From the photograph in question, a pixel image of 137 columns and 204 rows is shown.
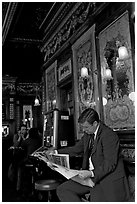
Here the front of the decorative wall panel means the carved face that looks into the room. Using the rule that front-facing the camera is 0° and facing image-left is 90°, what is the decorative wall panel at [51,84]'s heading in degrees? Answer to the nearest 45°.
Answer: approximately 45°

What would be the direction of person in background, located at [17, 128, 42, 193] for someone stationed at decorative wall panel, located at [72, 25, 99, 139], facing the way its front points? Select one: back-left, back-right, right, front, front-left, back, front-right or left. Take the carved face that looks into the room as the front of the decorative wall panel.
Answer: right

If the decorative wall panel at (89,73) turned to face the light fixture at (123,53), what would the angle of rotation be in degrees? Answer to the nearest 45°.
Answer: approximately 45° to its left

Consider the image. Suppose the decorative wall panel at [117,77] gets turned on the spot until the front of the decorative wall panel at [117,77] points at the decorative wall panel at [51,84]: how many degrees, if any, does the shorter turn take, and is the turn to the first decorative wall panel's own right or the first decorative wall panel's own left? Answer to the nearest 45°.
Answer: approximately 90° to the first decorative wall panel's own right

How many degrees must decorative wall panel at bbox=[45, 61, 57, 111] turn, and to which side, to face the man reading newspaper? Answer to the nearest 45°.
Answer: approximately 45° to its left

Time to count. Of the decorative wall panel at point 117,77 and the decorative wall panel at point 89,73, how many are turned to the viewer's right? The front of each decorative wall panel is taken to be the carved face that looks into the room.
0

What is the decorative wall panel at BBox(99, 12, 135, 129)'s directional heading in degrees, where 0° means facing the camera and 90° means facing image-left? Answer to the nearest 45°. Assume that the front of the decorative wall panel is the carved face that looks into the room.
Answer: approximately 45°

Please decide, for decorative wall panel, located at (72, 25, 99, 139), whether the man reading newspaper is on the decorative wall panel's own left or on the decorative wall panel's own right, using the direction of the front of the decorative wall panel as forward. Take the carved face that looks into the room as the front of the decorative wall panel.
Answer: on the decorative wall panel's own left

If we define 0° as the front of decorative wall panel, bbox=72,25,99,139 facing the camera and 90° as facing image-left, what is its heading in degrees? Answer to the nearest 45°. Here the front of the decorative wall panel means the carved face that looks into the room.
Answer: approximately 45°

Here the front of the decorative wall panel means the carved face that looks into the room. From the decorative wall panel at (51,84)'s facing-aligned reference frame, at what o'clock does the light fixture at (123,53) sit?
The light fixture is roughly at 10 o'clock from the decorative wall panel.

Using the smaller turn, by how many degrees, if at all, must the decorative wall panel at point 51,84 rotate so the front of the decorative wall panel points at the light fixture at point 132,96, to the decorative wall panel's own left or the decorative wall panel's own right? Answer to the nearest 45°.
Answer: approximately 45° to the decorative wall panel's own left
